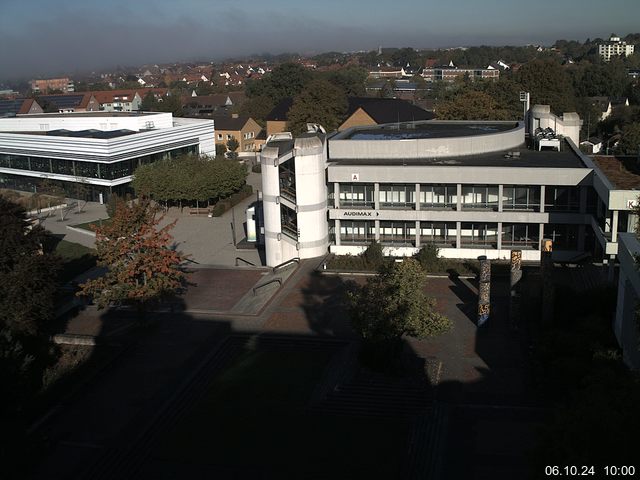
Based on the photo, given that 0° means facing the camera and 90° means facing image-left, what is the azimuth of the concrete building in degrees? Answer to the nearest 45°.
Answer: approximately 0°

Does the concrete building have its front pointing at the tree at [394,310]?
yes

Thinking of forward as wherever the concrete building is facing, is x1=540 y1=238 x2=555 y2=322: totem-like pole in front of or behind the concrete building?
in front

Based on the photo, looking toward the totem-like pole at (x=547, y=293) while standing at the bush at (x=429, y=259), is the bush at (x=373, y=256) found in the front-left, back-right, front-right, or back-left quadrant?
back-right

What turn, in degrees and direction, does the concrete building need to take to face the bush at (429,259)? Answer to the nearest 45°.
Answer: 0° — it already faces it

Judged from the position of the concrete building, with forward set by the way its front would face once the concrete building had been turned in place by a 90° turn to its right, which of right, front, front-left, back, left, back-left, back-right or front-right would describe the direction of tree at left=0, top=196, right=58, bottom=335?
front-left

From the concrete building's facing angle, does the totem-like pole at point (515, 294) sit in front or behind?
in front

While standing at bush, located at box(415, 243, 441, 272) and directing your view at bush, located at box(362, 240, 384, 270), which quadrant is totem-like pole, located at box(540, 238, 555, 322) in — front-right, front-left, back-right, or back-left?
back-left
